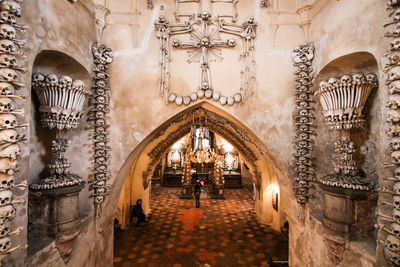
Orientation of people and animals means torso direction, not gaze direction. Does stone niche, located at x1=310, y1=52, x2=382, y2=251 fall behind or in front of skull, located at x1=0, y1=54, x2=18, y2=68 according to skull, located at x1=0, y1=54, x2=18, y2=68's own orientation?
in front

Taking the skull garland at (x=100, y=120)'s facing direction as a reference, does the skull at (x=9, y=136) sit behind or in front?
in front

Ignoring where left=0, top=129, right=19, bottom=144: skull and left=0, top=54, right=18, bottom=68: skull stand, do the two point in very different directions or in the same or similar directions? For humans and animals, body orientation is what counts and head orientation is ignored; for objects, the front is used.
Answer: same or similar directions

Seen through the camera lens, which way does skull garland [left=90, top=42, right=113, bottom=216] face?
facing the viewer

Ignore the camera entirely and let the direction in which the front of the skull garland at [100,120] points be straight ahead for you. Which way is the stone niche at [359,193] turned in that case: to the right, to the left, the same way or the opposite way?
to the right

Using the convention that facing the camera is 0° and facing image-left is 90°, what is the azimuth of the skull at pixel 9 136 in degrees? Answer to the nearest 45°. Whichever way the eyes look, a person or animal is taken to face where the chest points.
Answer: approximately 315°

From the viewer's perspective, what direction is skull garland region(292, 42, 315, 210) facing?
toward the camera

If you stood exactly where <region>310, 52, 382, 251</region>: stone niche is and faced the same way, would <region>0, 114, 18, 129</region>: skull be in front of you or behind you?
in front

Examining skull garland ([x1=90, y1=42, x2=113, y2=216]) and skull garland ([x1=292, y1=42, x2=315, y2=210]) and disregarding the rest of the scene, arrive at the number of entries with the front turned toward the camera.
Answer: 2

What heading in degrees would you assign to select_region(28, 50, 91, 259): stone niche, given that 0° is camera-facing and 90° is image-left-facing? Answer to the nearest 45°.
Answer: approximately 315°

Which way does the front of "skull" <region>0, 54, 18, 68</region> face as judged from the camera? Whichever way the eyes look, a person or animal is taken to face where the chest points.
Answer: facing the viewer and to the right of the viewer

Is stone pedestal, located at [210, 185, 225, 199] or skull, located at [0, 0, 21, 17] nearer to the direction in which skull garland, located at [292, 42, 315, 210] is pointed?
the skull

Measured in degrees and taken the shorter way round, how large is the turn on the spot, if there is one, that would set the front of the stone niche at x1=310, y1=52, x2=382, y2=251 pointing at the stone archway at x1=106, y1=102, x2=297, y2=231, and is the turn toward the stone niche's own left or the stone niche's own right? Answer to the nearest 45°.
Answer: approximately 90° to the stone niche's own right
